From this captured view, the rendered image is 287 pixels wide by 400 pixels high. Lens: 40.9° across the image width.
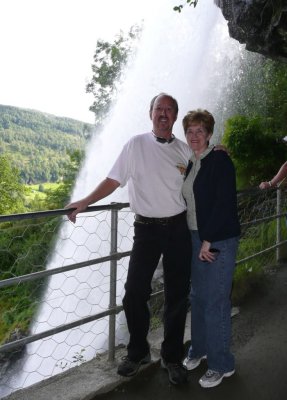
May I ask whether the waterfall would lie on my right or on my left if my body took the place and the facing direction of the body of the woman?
on my right

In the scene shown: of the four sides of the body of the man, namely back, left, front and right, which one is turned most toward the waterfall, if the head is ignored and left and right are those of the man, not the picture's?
back

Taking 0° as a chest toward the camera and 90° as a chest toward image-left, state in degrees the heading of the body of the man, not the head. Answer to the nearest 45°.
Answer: approximately 0°
